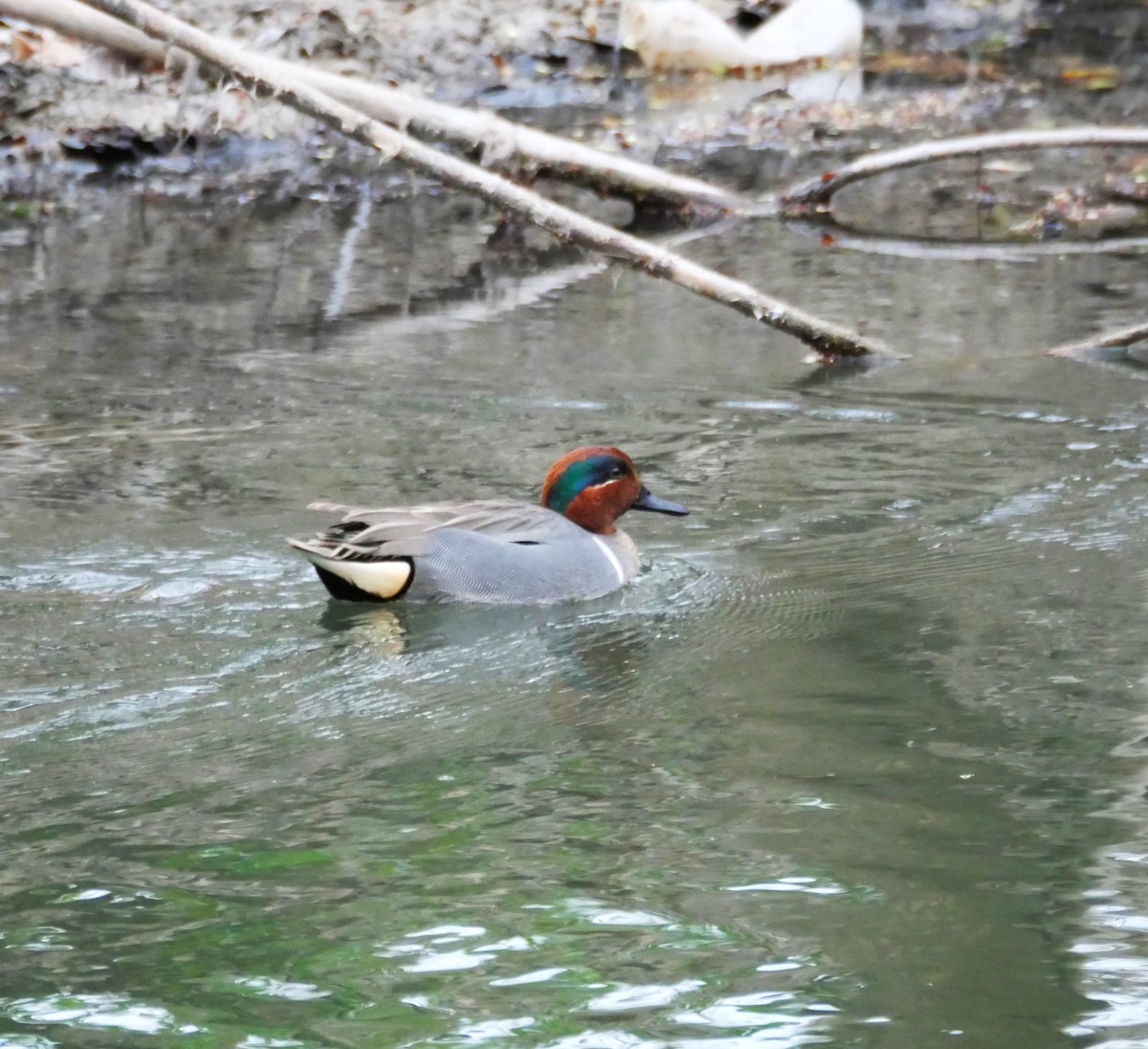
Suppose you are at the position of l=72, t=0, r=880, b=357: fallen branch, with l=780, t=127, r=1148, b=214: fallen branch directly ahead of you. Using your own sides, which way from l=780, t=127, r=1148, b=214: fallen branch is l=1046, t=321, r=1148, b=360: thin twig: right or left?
right

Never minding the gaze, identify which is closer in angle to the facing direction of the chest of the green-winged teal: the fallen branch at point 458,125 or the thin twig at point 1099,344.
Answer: the thin twig

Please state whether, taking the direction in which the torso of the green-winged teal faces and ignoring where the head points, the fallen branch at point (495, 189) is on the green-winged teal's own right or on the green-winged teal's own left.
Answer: on the green-winged teal's own left

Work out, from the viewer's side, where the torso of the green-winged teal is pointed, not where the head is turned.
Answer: to the viewer's right

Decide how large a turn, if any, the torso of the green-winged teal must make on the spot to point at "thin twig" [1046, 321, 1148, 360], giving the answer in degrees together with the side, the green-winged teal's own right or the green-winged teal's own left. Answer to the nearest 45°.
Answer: approximately 45° to the green-winged teal's own left

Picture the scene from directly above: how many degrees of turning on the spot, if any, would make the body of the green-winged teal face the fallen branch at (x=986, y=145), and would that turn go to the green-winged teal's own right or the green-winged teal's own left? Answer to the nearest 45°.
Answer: approximately 45° to the green-winged teal's own left

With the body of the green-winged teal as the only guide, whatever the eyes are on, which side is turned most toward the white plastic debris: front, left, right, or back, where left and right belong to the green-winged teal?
left

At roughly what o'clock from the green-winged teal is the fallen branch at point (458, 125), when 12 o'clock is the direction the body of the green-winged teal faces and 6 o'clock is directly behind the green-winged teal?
The fallen branch is roughly at 9 o'clock from the green-winged teal.
